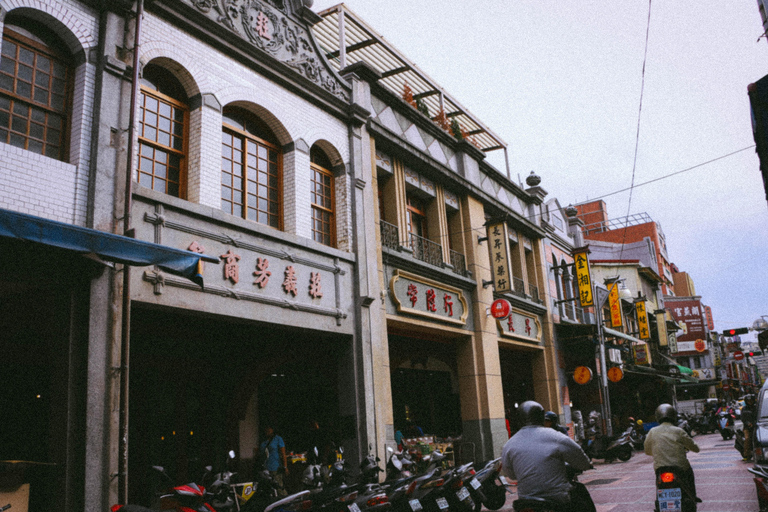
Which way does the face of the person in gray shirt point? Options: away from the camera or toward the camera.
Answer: away from the camera

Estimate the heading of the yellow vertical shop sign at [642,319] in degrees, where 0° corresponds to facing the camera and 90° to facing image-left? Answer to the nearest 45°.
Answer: approximately 0°

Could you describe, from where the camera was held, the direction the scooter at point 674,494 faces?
facing away from the viewer

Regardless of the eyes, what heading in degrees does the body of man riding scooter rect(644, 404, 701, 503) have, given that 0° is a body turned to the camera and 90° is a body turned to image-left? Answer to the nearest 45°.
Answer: approximately 180°

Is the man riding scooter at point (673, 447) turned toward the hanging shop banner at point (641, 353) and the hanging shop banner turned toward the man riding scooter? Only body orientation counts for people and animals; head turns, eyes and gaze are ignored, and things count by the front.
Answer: yes

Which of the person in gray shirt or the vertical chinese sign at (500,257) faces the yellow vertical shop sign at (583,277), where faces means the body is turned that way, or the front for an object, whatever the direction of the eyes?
the person in gray shirt

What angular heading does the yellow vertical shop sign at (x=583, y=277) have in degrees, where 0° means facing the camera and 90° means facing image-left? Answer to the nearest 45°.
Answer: approximately 0°

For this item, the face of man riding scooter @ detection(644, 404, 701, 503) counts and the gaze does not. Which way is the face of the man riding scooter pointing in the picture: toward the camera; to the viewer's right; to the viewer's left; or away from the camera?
away from the camera

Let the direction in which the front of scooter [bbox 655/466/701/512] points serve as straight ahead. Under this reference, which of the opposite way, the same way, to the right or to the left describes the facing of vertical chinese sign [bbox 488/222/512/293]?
the opposite way

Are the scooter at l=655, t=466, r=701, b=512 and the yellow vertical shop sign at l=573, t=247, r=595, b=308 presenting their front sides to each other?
yes

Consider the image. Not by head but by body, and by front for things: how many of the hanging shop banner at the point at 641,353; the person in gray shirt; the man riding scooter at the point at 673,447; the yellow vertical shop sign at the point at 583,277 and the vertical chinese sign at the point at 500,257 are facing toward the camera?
3

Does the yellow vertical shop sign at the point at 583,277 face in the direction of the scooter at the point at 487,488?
yes
